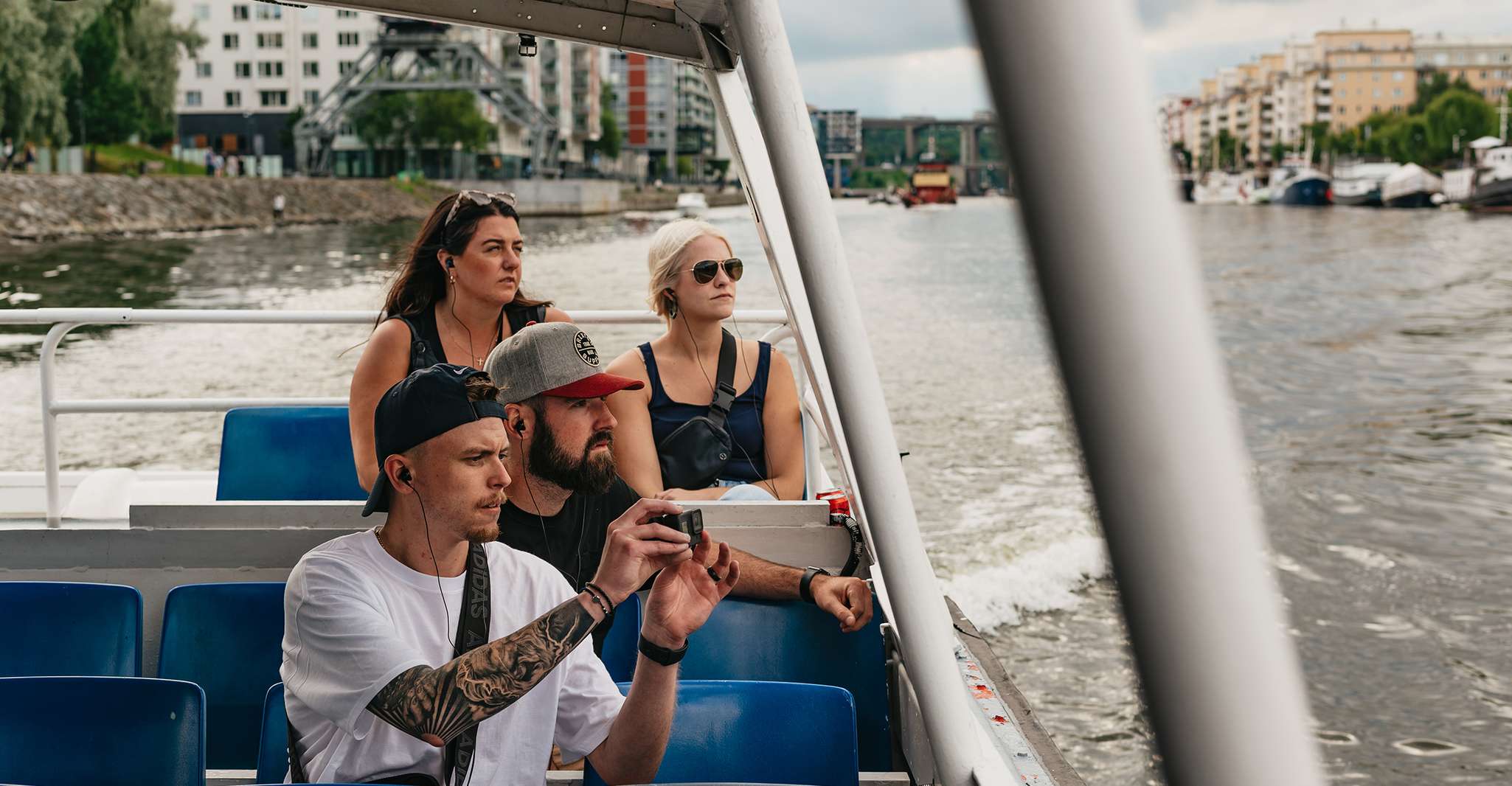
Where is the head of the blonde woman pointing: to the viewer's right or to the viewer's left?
to the viewer's right

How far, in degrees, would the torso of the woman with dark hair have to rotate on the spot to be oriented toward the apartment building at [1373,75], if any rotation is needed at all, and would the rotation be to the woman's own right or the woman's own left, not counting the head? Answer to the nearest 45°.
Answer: approximately 90° to the woman's own left

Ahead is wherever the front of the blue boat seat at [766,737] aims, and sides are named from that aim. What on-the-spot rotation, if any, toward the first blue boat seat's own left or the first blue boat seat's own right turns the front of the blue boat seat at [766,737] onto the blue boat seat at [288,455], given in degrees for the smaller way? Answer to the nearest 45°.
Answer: approximately 135° to the first blue boat seat's own right

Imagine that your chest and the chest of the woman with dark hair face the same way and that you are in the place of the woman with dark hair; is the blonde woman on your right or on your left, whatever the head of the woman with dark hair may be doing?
on your left

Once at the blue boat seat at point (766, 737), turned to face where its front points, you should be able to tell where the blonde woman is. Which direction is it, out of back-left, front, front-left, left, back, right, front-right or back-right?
back

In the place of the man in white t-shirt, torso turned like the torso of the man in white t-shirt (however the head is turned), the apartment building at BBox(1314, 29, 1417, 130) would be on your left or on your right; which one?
on your left

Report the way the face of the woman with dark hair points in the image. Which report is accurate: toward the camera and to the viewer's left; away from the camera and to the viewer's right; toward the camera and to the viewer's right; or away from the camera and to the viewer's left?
toward the camera and to the viewer's right

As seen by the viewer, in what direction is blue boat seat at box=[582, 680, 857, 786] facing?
toward the camera

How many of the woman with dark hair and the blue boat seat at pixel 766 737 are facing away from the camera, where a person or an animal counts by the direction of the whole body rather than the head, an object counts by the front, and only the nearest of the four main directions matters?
0

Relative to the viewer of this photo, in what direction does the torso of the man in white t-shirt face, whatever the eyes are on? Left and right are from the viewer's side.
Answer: facing the viewer and to the right of the viewer

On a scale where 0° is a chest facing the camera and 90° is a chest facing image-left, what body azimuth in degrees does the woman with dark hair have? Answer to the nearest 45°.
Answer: approximately 315°

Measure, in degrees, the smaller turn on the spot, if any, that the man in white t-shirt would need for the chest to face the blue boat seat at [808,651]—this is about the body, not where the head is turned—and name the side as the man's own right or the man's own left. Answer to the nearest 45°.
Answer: approximately 90° to the man's own left
